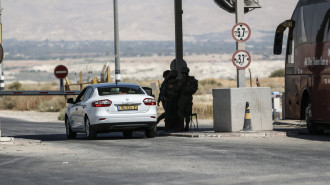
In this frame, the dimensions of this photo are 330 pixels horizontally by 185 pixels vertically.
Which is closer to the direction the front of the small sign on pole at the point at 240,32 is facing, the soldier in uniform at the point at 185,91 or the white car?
the white car

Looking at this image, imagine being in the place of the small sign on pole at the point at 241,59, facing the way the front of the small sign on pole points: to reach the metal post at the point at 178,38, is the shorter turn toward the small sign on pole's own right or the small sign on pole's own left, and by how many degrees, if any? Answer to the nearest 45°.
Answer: approximately 135° to the small sign on pole's own right

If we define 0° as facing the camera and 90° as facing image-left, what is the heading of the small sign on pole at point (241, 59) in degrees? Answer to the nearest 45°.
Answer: approximately 0°

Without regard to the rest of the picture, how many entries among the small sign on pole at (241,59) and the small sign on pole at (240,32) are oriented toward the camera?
2
